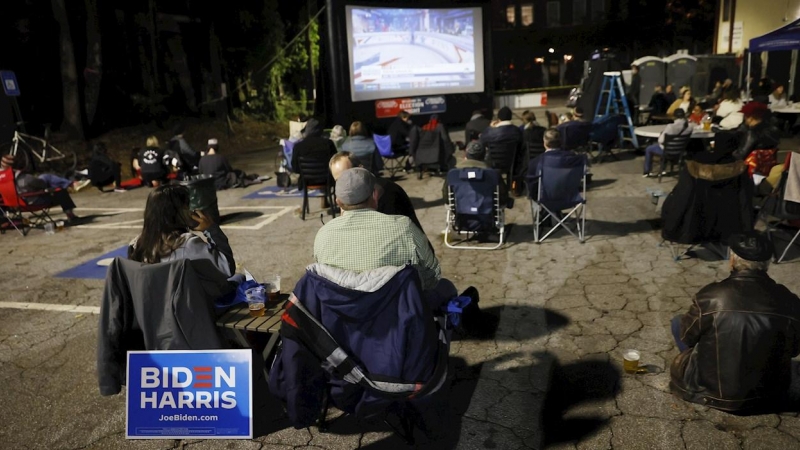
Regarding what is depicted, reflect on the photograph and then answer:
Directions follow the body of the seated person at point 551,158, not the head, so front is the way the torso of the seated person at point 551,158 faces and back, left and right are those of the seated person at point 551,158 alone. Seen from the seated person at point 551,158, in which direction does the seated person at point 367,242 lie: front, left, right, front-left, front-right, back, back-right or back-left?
back

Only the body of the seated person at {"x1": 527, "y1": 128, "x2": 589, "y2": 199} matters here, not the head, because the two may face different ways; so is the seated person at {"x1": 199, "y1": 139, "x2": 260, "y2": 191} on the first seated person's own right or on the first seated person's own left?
on the first seated person's own left

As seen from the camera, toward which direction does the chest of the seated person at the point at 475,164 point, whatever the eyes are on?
away from the camera

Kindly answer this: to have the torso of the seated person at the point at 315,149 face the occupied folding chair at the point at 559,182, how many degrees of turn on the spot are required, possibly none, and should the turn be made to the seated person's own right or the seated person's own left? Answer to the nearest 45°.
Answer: approximately 135° to the seated person's own right

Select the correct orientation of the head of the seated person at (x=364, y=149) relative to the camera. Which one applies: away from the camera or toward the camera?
away from the camera

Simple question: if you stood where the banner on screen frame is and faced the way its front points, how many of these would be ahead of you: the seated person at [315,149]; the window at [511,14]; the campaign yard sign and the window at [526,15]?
2

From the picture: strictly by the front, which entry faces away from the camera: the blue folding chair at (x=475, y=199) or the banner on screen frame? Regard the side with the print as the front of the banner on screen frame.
the blue folding chair

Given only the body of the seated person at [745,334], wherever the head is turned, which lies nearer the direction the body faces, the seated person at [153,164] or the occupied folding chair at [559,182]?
the occupied folding chair

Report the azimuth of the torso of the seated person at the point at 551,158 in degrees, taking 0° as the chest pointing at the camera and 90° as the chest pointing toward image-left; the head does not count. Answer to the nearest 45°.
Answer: approximately 180°

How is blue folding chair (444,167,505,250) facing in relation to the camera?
away from the camera

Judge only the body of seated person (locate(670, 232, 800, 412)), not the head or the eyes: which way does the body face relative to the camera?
away from the camera

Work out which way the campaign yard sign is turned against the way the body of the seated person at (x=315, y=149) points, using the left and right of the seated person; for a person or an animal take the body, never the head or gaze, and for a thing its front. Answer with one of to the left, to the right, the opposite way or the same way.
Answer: the opposite way

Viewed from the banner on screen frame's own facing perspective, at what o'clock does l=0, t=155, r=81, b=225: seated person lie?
The seated person is roughly at 1 o'clock from the banner on screen frame.

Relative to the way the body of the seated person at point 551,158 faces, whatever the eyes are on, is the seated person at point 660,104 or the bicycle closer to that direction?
the seated person

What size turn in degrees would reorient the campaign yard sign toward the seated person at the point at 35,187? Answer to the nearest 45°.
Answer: approximately 180°

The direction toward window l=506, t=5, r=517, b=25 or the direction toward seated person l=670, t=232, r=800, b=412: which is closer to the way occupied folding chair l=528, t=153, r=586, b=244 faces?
the window
